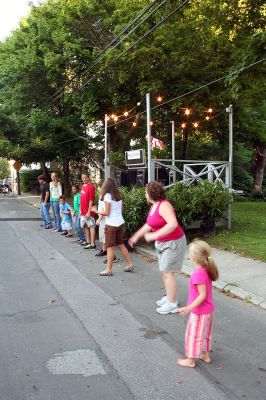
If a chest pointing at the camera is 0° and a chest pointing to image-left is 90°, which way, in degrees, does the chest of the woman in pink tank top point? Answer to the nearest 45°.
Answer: approximately 90°

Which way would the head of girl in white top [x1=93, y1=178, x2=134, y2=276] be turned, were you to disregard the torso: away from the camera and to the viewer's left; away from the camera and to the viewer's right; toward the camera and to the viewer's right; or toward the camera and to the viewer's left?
away from the camera and to the viewer's left

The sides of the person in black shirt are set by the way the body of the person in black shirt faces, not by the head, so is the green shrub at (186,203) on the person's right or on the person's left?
on the person's left

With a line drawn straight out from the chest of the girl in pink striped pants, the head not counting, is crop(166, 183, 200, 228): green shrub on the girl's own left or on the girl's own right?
on the girl's own right

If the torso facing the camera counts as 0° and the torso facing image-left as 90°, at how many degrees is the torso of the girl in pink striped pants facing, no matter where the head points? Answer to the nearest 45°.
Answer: approximately 90°

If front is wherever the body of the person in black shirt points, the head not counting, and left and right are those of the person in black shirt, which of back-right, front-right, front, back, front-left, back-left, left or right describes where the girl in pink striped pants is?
front-left

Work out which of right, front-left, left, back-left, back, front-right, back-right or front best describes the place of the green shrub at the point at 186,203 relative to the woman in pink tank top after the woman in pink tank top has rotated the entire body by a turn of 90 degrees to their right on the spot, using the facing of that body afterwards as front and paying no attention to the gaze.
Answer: front

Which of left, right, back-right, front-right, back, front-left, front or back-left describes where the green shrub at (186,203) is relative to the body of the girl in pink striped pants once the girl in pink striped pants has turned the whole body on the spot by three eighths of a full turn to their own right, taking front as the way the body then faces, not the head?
front-left

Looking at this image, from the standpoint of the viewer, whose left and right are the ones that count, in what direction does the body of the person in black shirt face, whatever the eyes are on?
facing the viewer and to the left of the viewer

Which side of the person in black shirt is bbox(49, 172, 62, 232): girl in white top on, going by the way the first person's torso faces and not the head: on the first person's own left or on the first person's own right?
on the first person's own left

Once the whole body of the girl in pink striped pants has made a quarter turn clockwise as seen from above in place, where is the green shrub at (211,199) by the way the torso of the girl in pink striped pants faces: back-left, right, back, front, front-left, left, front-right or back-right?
front

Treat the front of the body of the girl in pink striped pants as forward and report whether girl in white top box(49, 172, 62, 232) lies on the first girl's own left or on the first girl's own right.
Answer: on the first girl's own right
